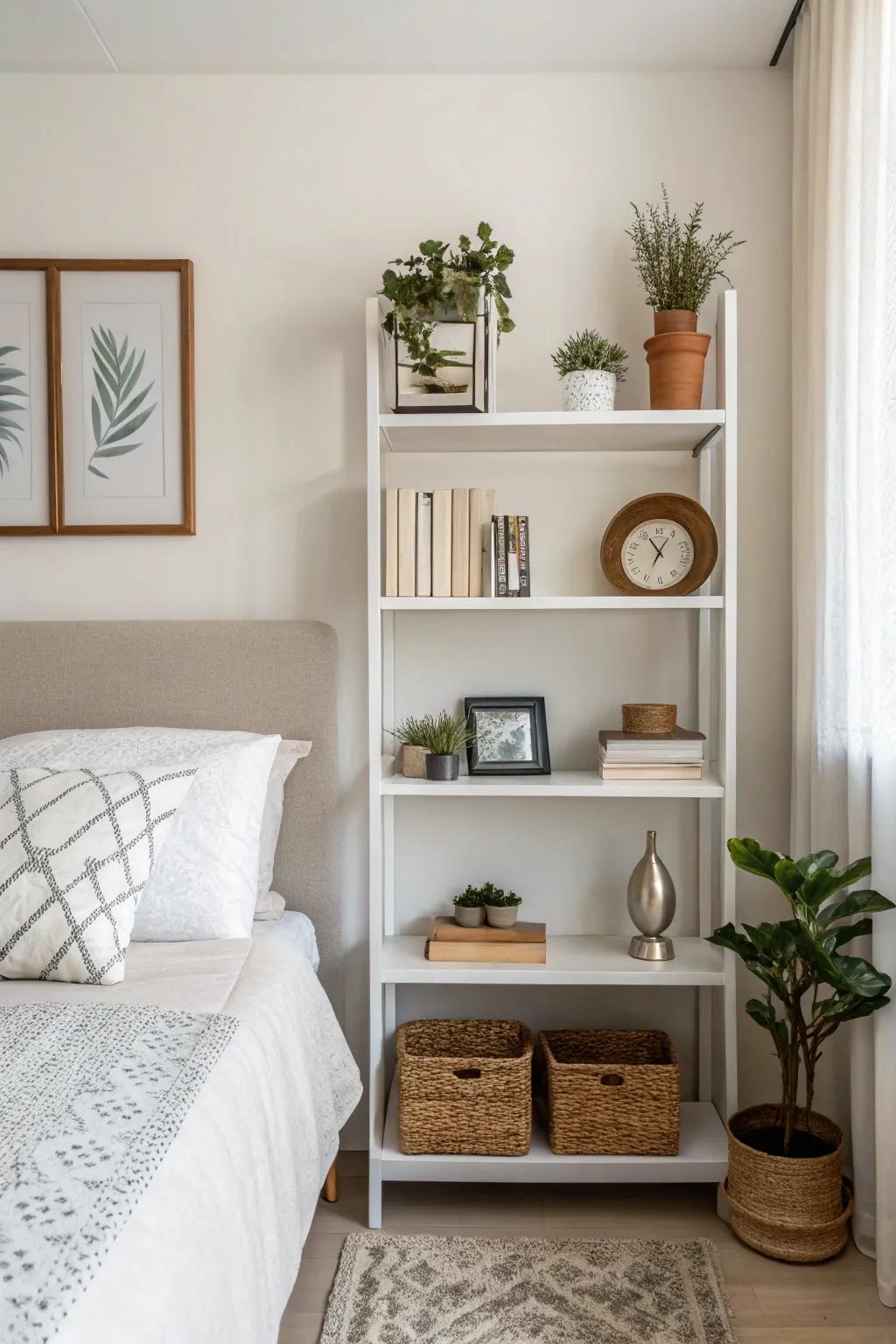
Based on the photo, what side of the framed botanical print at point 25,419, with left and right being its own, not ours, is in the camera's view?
front

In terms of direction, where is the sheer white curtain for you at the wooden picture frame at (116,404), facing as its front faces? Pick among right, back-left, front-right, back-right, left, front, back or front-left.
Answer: front-left

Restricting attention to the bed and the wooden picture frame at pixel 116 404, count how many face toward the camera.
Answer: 2

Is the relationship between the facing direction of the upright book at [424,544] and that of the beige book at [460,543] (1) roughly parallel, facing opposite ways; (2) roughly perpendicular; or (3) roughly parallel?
roughly parallel

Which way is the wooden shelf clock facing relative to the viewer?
toward the camera

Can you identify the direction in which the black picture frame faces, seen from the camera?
facing the viewer

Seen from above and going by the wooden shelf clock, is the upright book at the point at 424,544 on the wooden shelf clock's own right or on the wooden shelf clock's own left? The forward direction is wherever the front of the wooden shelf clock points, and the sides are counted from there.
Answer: on the wooden shelf clock's own right

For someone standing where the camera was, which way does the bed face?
facing the viewer
